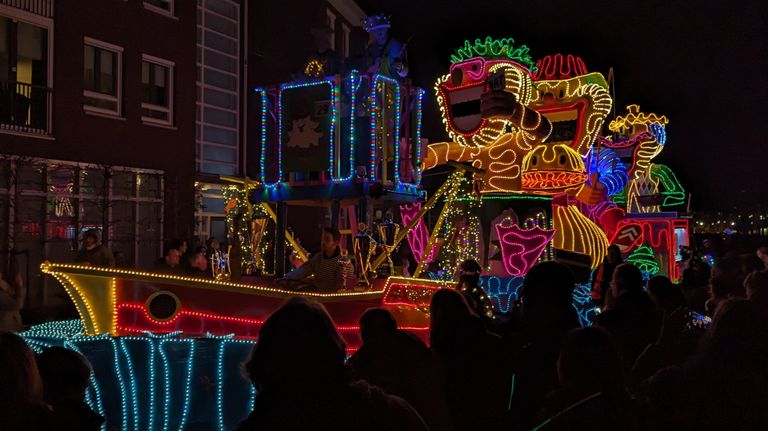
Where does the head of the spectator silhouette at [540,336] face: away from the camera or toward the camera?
away from the camera

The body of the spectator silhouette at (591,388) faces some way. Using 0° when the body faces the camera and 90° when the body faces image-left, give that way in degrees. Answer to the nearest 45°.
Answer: approximately 180°

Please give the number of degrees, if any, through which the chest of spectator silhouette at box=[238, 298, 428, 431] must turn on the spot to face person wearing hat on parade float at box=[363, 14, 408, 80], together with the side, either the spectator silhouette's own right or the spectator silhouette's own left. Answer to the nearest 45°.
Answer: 0° — they already face them

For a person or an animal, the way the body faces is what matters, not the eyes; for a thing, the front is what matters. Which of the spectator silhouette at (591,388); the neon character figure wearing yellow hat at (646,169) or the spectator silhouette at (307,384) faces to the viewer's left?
the neon character figure wearing yellow hat

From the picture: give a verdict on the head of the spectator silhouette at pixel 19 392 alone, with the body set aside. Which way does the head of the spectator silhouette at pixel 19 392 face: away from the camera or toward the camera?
away from the camera

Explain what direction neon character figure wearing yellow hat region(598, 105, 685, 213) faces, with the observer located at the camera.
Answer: facing to the left of the viewer

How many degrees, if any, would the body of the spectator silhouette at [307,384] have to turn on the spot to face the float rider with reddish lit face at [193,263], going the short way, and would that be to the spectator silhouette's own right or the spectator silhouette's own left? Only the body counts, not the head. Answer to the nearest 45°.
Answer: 0° — they already face them

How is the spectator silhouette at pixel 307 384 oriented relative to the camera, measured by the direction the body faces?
away from the camera

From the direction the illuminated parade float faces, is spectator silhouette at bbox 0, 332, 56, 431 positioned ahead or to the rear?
ahead

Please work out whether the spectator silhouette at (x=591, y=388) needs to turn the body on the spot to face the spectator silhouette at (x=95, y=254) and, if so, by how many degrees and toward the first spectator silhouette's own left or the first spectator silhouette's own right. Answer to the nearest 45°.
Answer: approximately 45° to the first spectator silhouette's own left
